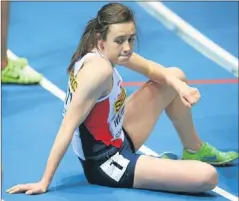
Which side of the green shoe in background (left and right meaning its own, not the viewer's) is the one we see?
right
